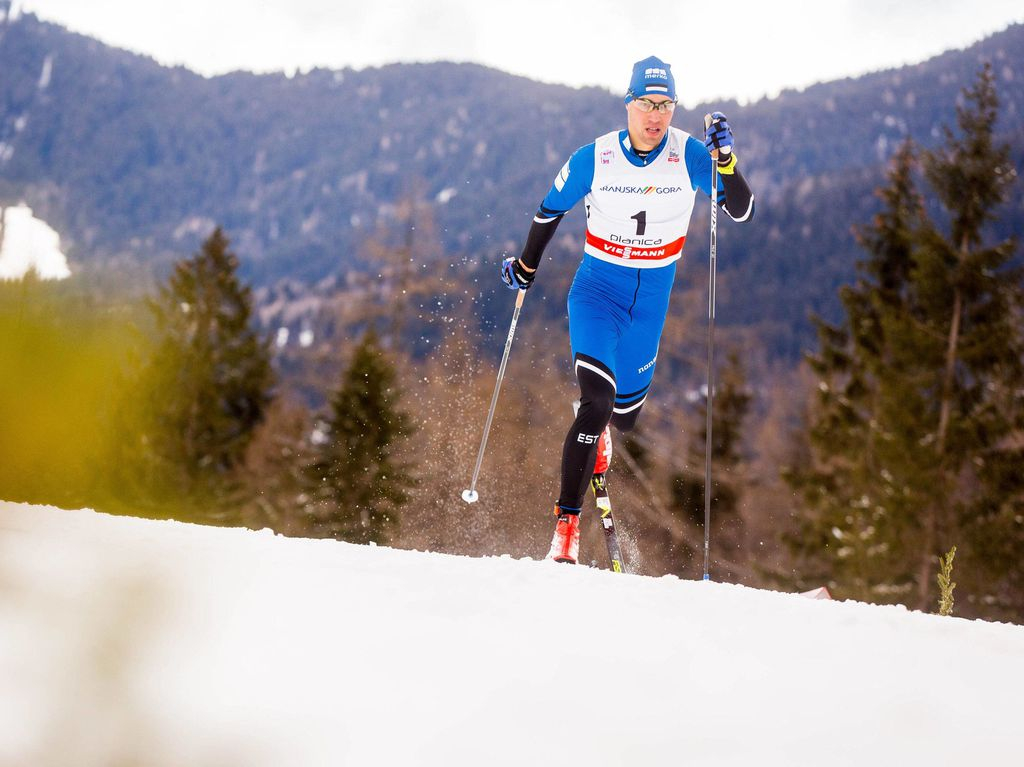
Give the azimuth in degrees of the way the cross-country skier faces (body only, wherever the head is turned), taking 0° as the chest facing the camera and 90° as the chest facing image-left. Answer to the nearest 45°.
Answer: approximately 0°

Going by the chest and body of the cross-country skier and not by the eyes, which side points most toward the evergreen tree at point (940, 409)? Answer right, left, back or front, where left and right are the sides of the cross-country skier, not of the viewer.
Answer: back

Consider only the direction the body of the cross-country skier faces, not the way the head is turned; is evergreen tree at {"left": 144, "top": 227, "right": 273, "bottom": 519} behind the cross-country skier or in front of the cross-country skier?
behind

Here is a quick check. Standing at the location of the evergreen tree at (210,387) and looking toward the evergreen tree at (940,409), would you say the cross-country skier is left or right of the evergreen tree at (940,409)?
right
